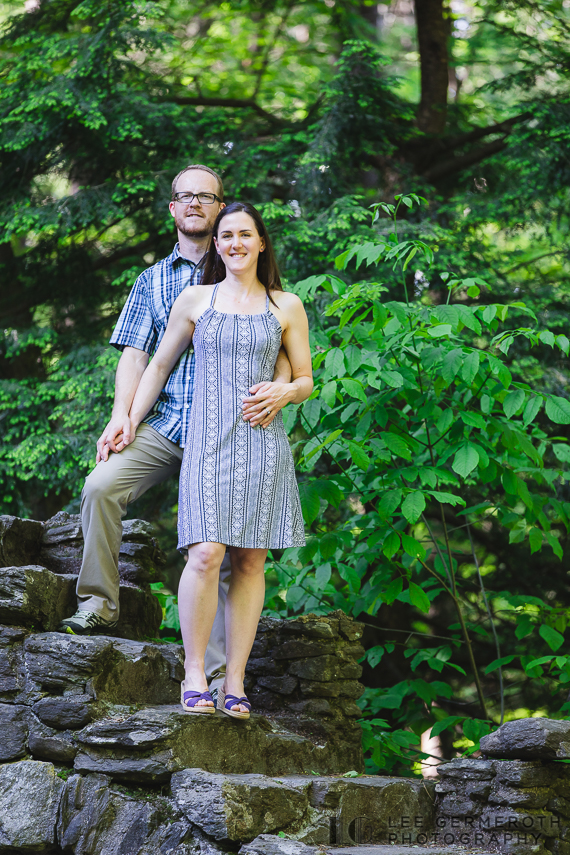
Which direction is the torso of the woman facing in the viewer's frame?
toward the camera

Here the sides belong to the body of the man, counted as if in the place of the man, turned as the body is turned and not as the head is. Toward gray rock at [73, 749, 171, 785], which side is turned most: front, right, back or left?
front

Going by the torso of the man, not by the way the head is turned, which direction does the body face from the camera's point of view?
toward the camera

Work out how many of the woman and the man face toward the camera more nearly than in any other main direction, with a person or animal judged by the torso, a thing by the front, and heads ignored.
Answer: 2

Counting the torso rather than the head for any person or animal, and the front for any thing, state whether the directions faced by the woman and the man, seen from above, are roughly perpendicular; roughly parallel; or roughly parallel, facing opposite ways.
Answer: roughly parallel

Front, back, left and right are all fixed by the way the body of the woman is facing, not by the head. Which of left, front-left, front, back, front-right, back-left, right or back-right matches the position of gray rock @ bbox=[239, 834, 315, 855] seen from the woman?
front

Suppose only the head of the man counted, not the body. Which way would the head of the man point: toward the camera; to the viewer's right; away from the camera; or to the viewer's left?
toward the camera

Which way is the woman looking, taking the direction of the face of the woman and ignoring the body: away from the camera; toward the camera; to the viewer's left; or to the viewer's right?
toward the camera

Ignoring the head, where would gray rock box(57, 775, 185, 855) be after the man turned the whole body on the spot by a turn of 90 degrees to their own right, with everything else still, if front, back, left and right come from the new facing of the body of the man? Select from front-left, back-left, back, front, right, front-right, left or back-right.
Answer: left
